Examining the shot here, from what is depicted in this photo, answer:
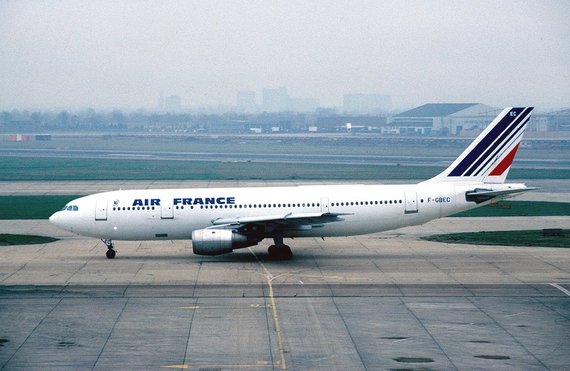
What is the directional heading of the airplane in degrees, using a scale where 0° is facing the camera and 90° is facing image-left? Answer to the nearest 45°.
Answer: approximately 90°
